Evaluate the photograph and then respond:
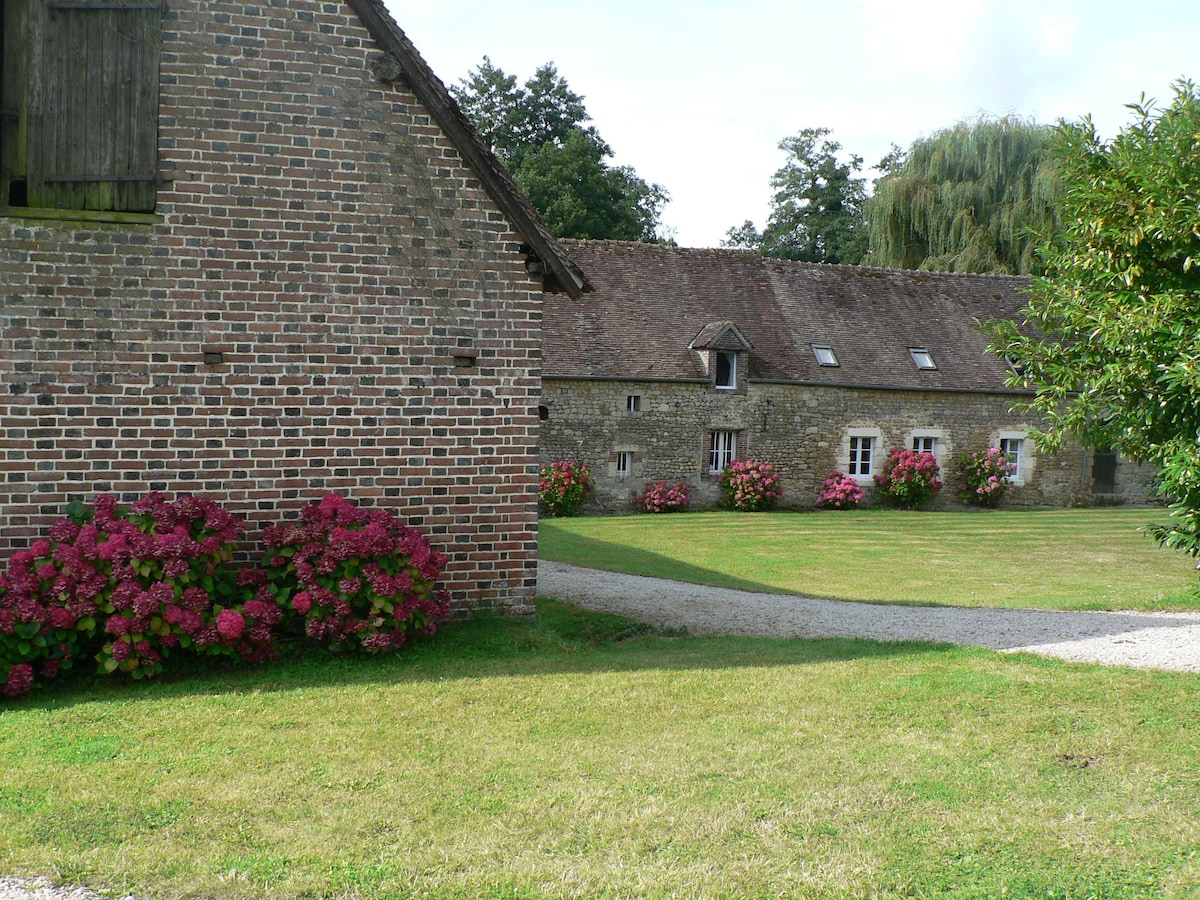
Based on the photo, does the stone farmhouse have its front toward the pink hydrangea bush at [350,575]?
yes

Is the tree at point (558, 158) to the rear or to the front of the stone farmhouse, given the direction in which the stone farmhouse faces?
to the rear

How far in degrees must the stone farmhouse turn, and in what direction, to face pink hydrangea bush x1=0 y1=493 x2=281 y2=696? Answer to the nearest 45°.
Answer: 0° — it already faces it

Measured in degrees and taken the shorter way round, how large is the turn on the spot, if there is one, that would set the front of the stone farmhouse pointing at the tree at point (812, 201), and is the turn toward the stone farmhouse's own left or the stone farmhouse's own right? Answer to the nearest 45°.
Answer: approximately 180°

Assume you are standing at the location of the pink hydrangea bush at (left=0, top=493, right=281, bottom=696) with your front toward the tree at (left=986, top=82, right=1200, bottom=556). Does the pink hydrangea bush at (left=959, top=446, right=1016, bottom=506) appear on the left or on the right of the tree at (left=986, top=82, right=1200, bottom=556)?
left

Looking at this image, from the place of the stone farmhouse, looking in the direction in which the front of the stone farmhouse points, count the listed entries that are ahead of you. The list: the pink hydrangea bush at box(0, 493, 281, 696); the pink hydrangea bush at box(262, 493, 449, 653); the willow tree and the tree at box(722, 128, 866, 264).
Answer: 2

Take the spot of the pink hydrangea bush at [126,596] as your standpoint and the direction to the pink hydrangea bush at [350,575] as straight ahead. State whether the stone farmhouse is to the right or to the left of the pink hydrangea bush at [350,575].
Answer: left

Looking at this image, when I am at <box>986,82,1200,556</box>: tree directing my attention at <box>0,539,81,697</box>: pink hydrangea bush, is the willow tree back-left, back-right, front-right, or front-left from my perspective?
back-right

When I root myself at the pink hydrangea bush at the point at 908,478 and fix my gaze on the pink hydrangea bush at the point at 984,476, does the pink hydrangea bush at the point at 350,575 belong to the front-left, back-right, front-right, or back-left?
back-right

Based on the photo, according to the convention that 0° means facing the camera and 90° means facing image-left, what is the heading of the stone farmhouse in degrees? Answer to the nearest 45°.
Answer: approximately 0°

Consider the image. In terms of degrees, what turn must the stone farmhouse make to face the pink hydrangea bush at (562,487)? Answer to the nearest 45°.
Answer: approximately 45° to its right
